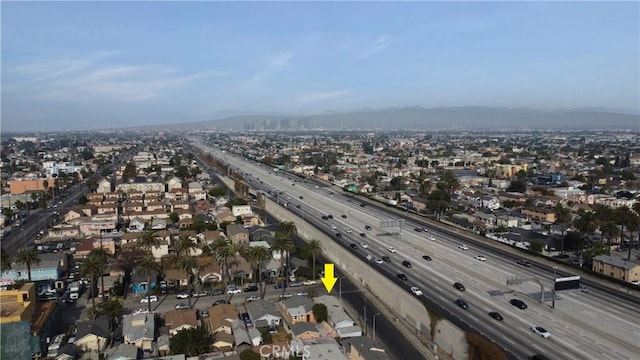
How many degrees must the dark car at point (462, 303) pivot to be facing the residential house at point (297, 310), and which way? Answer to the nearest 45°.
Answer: approximately 135° to its right

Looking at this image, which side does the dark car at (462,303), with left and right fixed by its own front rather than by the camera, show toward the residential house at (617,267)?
left

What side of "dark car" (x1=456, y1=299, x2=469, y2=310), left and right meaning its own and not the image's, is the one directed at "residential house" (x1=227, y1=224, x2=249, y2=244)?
back

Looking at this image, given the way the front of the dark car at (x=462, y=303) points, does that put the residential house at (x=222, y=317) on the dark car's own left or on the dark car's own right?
on the dark car's own right

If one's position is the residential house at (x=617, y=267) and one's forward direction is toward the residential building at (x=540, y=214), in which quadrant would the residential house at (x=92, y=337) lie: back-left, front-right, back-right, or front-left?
back-left

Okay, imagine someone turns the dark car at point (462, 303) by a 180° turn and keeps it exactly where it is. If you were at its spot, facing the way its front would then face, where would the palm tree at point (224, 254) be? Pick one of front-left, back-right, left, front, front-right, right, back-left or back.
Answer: front-left

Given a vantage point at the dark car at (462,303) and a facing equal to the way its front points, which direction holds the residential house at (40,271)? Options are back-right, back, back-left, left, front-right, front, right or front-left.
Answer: back-right

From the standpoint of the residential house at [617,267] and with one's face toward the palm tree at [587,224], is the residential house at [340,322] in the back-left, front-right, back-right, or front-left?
back-left
